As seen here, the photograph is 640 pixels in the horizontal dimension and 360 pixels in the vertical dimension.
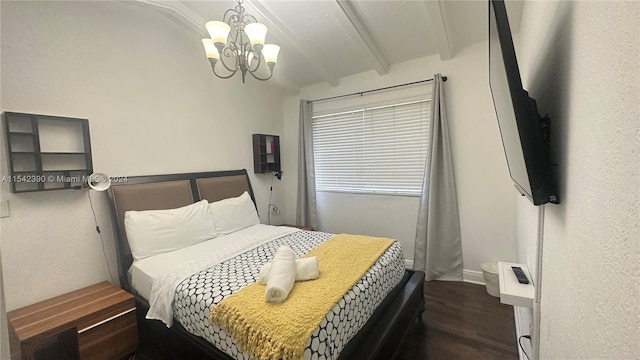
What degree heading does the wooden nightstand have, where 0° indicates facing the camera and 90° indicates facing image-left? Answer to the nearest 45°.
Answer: approximately 315°

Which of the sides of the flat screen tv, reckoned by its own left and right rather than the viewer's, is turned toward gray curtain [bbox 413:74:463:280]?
right

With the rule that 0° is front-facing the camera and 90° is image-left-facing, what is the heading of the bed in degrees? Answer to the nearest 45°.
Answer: approximately 315°

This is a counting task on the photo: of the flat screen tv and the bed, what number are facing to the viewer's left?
1

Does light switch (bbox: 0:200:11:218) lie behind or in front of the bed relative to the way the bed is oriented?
behind

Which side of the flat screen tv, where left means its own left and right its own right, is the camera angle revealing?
left

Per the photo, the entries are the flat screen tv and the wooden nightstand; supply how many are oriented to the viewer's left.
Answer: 1
